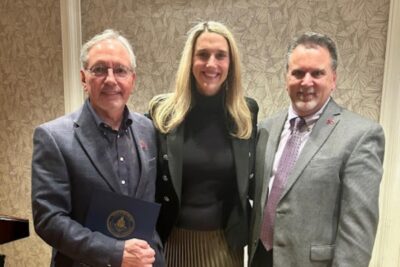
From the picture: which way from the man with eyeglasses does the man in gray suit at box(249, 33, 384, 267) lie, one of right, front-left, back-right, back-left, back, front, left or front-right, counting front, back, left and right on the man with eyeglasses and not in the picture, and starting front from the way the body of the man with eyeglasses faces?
front-left

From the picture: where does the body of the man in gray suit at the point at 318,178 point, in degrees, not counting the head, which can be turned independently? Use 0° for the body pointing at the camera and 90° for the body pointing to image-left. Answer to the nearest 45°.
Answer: approximately 45°

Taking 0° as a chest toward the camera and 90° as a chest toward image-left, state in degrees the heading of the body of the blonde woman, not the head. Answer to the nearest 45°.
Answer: approximately 0°
